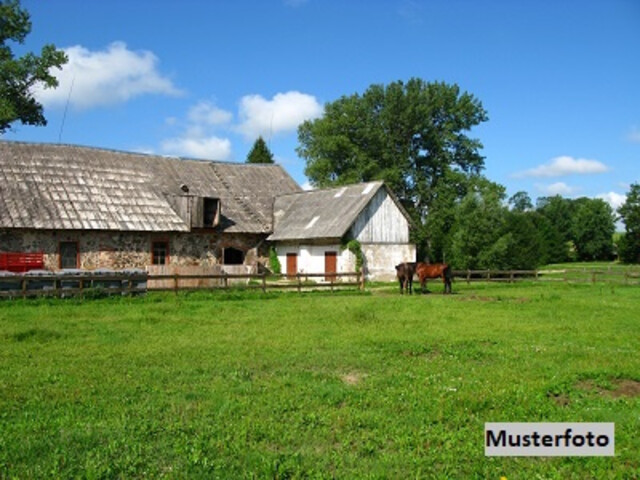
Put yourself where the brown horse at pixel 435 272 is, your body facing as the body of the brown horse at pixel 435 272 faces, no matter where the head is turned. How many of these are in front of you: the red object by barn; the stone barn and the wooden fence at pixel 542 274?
2

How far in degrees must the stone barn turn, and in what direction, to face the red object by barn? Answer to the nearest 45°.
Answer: approximately 45° to its right

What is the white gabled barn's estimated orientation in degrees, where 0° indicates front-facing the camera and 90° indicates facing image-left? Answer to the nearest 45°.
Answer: approximately 45°

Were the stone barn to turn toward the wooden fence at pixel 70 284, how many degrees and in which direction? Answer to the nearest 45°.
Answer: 0° — it already faces it

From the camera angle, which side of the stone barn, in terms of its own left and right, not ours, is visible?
front

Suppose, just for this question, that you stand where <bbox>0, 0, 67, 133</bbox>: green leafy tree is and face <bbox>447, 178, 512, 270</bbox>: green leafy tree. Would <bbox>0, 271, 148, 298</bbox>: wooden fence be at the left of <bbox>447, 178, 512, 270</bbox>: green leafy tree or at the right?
right

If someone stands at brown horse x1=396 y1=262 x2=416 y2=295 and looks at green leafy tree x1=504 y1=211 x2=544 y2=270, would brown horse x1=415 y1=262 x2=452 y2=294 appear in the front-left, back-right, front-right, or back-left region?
front-right

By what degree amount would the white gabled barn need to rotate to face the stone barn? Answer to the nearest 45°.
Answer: approximately 45° to its right

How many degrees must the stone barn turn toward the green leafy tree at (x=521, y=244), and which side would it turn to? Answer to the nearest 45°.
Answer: approximately 90° to its left

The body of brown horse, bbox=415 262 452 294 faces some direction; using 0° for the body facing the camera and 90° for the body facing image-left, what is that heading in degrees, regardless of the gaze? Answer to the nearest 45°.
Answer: approximately 90°

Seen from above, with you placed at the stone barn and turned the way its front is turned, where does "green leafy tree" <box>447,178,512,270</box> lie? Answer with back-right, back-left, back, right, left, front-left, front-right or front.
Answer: left

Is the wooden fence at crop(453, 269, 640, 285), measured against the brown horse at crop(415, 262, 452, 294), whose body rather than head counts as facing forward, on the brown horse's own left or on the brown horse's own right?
on the brown horse's own right

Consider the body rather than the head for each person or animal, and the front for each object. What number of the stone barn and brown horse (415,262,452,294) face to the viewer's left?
1

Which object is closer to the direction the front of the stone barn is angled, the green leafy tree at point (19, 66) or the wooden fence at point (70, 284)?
the wooden fence
